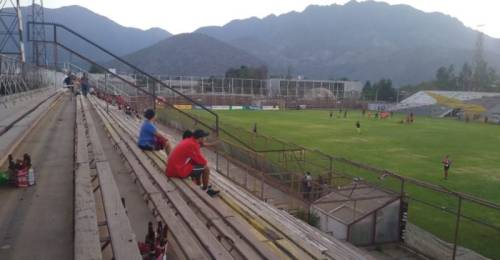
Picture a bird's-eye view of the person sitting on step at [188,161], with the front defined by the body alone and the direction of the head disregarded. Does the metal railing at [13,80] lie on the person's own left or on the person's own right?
on the person's own left

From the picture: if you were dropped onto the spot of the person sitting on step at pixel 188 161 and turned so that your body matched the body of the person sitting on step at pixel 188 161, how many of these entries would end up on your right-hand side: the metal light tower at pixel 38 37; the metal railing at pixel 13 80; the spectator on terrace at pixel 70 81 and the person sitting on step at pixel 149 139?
0

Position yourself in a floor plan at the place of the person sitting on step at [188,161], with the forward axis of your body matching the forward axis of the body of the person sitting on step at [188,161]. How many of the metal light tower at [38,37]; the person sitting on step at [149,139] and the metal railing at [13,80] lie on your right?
0

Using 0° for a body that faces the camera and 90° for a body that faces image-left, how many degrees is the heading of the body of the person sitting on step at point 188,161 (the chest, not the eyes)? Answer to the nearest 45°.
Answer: approximately 270°

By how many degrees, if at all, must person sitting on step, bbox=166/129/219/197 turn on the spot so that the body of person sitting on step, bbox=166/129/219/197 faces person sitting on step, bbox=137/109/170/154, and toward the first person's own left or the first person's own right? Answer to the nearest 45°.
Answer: approximately 135° to the first person's own left

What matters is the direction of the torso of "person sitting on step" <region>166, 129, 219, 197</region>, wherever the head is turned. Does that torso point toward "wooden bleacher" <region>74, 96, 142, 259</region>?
no

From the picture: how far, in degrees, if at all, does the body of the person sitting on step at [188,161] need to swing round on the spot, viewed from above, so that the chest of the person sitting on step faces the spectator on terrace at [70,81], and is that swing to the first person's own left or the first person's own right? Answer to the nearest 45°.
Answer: approximately 90° to the first person's own left

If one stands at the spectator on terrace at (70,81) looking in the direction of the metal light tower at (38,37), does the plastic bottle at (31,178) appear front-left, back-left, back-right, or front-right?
back-left

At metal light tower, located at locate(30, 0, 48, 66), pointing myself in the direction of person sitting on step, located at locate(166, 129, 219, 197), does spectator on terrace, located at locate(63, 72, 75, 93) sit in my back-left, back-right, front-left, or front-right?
front-left

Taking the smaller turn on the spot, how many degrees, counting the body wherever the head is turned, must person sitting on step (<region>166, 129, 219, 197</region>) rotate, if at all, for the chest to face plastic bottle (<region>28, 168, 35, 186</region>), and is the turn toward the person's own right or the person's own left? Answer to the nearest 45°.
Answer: approximately 180°
